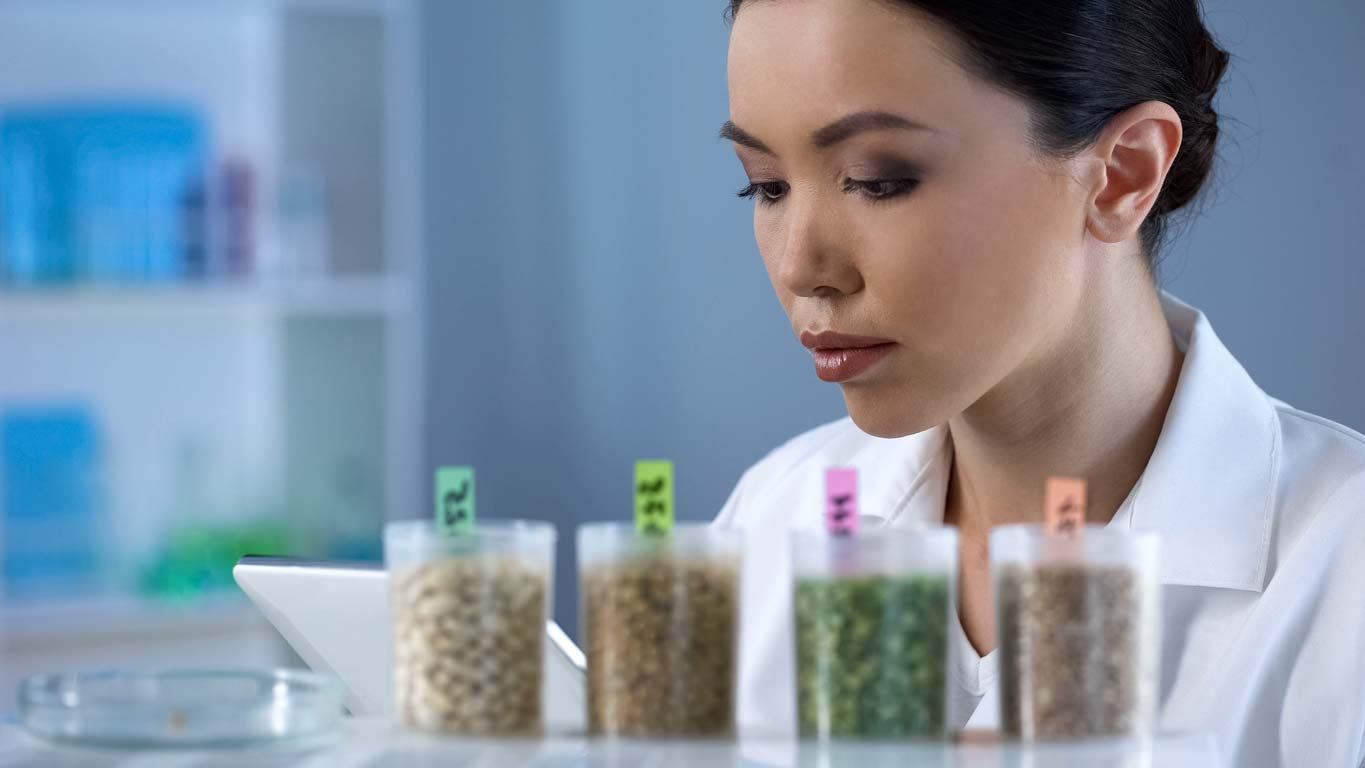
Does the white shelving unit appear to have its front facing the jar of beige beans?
yes

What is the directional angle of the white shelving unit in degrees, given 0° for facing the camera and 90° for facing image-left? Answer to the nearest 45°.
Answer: approximately 0°

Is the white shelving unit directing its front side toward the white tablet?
yes

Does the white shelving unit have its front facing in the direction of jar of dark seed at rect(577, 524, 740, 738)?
yes

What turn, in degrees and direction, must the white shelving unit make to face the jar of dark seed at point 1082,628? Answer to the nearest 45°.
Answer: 0° — it already faces it
